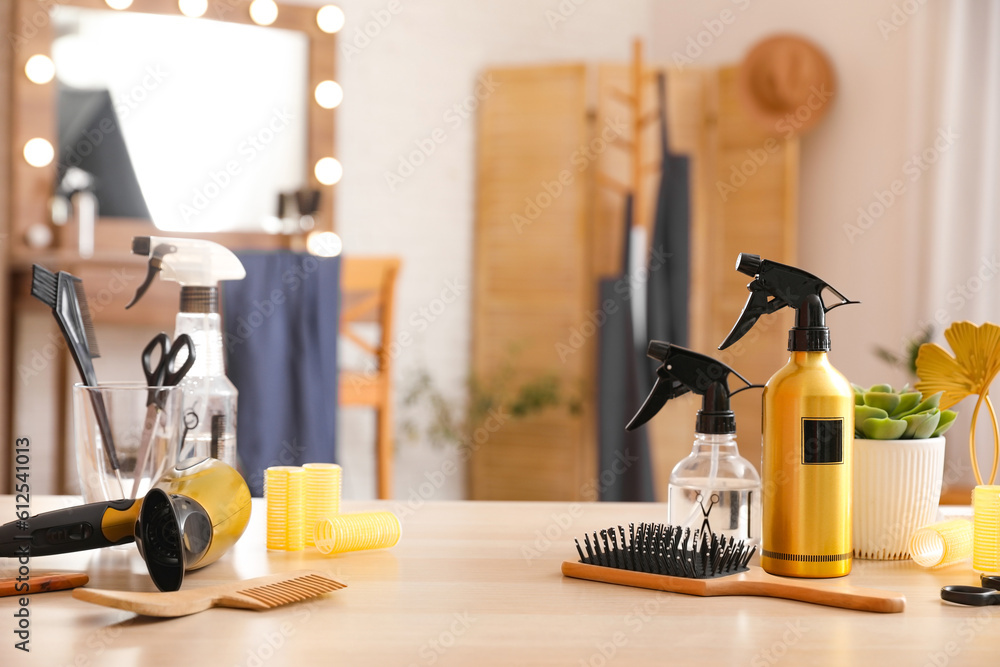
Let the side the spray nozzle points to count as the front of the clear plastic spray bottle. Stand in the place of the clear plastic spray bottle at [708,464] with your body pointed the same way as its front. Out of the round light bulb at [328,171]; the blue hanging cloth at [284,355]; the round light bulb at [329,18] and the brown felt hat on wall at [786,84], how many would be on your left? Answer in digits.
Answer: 0

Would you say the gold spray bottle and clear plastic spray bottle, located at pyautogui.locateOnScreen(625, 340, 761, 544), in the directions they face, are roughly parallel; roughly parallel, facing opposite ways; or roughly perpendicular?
roughly parallel

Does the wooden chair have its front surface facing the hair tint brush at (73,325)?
no

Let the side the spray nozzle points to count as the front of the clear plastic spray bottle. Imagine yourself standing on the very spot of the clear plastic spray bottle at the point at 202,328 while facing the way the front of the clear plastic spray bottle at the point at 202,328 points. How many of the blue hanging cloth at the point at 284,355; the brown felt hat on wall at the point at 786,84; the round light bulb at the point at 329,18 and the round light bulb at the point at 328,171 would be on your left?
0

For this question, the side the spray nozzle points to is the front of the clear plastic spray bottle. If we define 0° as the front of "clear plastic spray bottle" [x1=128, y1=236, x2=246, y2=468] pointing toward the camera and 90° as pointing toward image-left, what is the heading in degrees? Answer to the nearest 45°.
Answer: approximately 90°

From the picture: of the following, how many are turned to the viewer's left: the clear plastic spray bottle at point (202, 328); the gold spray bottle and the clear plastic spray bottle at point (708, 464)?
3

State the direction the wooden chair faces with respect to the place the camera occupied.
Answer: facing away from the viewer and to the left of the viewer

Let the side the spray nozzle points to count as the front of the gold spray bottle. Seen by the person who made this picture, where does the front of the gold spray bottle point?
facing to the left of the viewer

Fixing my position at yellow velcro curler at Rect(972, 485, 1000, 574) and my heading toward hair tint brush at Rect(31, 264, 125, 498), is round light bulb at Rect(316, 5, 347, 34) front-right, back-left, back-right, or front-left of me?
front-right

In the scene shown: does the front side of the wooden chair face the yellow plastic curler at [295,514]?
no

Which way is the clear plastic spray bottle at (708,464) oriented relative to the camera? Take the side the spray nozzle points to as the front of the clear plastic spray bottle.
to the viewer's left

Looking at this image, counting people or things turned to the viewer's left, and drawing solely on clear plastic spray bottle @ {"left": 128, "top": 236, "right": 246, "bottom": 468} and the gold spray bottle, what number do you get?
2
